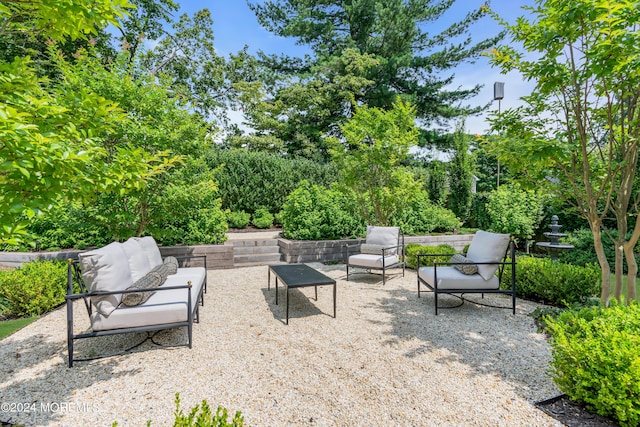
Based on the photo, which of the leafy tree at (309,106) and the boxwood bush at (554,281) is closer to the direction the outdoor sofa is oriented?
the boxwood bush

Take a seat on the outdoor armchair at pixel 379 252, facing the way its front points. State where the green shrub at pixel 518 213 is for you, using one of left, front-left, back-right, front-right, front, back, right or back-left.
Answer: back

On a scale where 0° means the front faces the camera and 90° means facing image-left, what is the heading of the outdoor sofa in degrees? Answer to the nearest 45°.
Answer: approximately 270°

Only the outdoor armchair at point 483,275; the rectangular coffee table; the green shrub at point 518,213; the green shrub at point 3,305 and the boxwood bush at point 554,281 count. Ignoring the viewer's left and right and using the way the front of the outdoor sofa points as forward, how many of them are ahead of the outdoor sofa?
4

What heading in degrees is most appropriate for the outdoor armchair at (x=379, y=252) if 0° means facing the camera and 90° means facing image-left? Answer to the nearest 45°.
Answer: approximately 45°

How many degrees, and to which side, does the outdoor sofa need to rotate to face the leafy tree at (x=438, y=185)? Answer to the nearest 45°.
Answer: approximately 45° to its left
